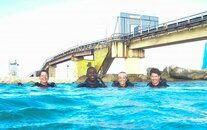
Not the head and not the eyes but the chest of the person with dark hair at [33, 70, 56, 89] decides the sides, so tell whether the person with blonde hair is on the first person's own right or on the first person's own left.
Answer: on the first person's own left

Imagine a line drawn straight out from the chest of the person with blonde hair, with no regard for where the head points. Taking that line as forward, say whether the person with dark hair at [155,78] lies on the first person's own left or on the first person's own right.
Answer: on the first person's own left

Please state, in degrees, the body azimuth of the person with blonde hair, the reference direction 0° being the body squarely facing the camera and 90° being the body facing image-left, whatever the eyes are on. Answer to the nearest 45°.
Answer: approximately 0°

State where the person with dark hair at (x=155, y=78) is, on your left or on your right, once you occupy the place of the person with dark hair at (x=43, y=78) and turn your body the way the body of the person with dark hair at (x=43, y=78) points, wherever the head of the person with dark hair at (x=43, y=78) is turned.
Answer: on your left

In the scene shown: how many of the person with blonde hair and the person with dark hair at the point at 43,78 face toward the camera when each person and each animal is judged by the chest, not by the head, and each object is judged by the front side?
2

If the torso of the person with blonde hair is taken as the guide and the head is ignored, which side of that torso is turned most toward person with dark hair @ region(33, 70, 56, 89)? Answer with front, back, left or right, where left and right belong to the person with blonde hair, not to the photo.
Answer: right
